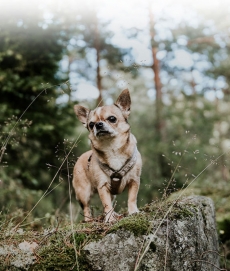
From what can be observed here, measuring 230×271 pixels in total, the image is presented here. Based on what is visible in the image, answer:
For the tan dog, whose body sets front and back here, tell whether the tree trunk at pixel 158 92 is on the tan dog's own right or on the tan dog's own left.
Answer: on the tan dog's own left
